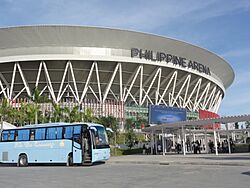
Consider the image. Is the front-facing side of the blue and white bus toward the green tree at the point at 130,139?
no

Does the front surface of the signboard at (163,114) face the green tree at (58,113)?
no

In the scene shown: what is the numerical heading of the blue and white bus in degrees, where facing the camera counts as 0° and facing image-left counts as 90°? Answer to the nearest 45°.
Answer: approximately 315°

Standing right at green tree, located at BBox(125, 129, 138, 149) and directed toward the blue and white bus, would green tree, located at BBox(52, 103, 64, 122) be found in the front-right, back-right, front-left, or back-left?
front-right

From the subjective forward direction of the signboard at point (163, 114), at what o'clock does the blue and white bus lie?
The blue and white bus is roughly at 2 o'clock from the signboard.

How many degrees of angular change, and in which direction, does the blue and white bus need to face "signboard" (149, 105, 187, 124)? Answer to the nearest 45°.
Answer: approximately 90° to its left

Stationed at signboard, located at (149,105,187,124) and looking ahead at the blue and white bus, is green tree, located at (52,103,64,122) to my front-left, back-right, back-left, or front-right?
front-right

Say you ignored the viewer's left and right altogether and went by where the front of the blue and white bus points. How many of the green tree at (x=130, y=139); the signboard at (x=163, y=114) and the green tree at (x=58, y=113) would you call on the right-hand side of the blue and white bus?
0

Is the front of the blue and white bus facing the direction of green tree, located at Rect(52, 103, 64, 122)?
no

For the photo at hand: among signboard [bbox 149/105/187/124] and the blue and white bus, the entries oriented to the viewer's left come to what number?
0

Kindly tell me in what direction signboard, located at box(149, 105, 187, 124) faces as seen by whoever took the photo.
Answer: facing the viewer and to the right of the viewer

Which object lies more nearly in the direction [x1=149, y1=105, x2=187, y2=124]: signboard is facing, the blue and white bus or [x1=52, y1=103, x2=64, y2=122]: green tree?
the blue and white bus
